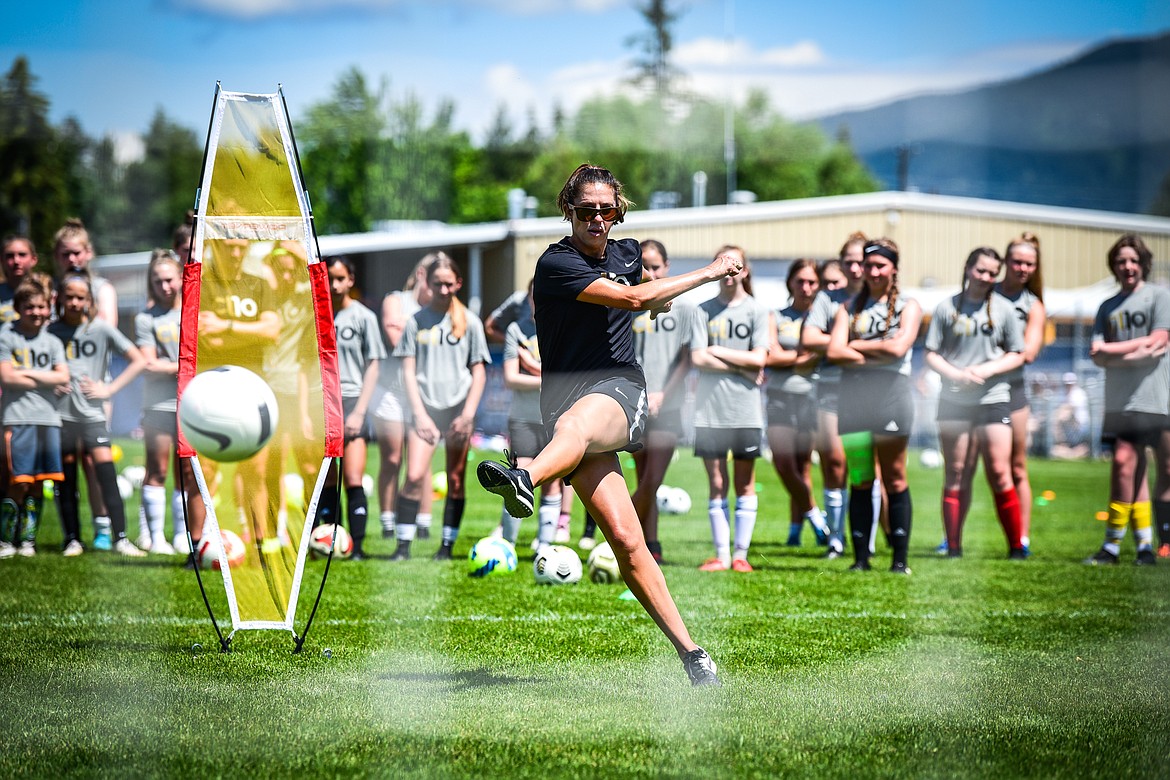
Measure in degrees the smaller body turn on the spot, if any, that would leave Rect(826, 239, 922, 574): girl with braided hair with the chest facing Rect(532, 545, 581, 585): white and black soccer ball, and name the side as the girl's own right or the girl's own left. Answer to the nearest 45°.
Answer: approximately 45° to the girl's own right

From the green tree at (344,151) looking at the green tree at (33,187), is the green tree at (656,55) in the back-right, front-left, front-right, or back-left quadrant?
back-right

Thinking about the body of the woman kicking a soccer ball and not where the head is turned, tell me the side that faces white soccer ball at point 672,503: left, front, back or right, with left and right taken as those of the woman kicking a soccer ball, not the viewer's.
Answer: back

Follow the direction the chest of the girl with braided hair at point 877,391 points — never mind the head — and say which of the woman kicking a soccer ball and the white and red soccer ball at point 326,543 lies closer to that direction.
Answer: the woman kicking a soccer ball

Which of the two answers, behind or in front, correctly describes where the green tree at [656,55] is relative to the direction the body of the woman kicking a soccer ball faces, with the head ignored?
behind

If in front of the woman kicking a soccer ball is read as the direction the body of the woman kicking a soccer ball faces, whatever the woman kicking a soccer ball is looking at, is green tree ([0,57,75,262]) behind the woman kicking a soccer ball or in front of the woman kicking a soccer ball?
behind

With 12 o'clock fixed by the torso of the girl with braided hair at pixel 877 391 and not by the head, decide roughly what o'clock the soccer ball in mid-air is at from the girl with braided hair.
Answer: The soccer ball in mid-air is roughly at 1 o'clock from the girl with braided hair.

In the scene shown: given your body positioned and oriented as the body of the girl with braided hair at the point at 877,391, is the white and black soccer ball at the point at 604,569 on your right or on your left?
on your right
